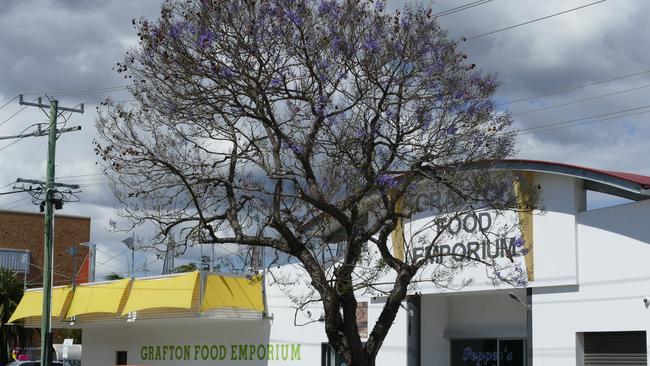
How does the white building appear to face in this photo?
toward the camera

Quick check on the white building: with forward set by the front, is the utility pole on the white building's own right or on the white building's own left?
on the white building's own right
